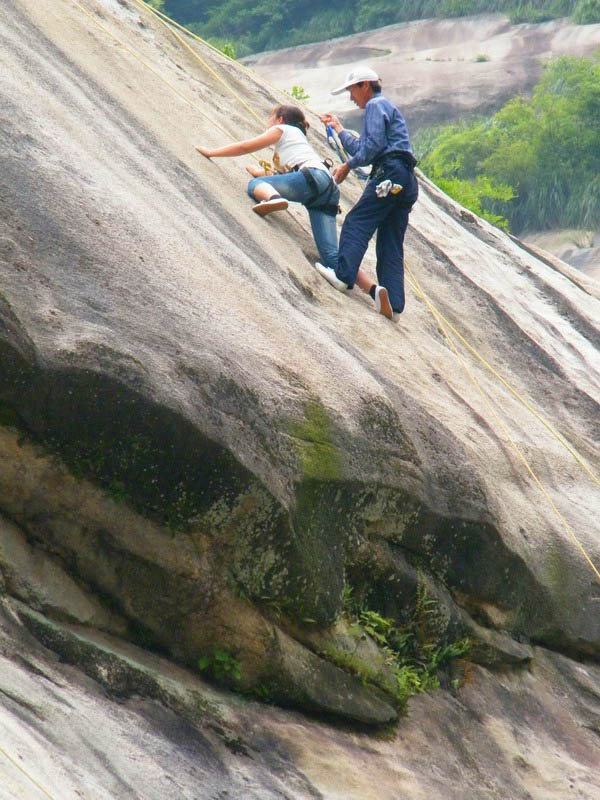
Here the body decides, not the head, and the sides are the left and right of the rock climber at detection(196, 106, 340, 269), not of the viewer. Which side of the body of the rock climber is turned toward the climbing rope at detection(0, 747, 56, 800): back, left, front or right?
left

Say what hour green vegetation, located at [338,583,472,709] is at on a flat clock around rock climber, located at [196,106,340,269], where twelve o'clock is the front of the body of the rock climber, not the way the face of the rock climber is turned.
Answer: The green vegetation is roughly at 8 o'clock from the rock climber.

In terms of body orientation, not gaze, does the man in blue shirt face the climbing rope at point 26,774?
no

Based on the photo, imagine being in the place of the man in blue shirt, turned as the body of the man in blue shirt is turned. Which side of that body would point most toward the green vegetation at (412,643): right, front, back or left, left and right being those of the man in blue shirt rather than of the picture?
left

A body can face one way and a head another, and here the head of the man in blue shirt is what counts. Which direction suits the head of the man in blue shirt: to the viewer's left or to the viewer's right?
to the viewer's left

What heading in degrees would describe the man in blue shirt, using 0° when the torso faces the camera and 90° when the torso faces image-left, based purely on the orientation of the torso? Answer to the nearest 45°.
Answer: approximately 90°

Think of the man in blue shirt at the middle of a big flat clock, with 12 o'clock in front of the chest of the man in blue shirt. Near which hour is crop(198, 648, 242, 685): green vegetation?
The green vegetation is roughly at 9 o'clock from the man in blue shirt.

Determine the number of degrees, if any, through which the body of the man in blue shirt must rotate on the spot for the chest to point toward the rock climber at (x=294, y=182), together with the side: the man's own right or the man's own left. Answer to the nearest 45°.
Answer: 0° — they already face them

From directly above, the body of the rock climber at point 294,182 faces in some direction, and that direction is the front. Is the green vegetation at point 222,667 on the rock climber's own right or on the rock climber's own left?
on the rock climber's own left

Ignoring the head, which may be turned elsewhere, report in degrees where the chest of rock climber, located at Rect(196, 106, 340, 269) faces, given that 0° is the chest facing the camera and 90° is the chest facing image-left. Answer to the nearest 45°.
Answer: approximately 90°

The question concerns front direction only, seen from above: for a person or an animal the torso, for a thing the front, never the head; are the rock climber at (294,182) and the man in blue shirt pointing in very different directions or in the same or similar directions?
same or similar directions
